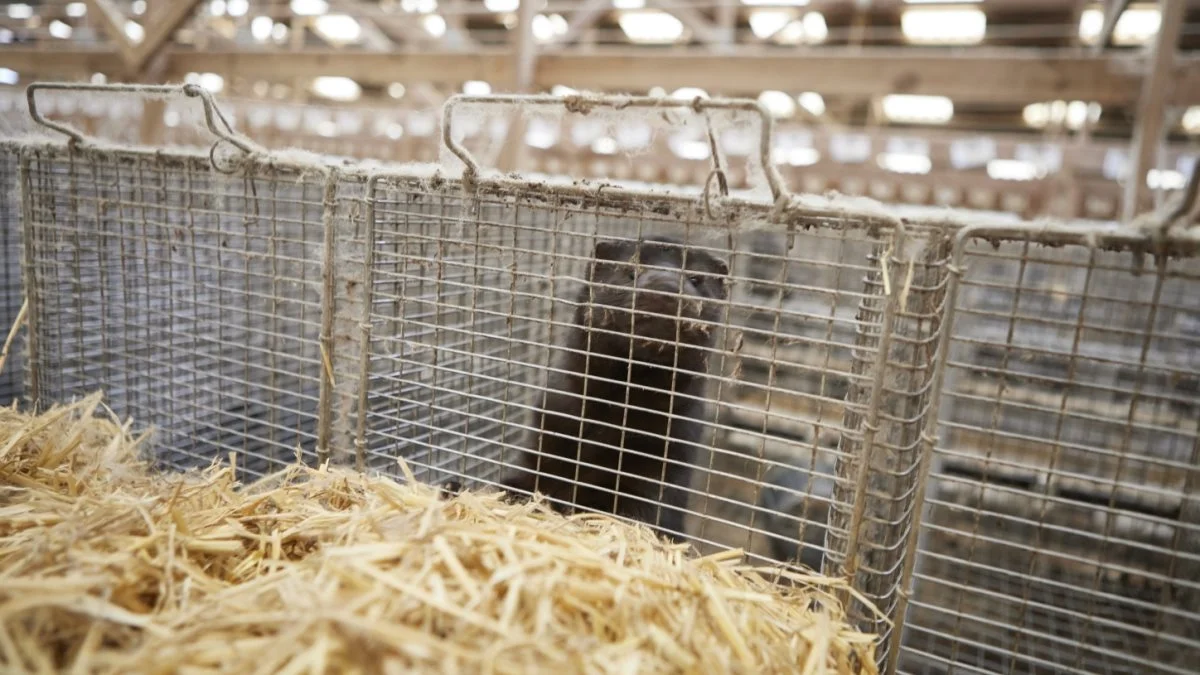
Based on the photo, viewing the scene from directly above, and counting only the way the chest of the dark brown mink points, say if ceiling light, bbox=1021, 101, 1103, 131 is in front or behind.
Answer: behind

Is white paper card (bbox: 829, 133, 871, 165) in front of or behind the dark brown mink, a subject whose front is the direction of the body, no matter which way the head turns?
behind

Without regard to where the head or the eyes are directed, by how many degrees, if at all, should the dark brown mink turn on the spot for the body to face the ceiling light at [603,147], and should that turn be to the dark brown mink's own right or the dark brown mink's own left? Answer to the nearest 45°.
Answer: approximately 180°

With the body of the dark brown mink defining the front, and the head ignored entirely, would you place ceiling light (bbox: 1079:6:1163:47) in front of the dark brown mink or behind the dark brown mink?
behind

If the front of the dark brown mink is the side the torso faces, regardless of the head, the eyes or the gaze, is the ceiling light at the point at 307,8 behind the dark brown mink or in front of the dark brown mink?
behind

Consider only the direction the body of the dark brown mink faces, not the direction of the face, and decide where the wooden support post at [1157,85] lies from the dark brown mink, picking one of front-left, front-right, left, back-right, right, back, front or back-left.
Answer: back-left

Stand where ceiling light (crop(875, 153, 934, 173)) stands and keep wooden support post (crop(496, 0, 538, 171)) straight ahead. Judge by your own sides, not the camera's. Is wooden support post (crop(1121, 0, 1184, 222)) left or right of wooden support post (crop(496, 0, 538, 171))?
left

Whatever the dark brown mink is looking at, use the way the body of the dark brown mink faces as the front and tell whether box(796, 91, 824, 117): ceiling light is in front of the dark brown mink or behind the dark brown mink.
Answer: behind

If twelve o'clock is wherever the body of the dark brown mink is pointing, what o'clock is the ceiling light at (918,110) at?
The ceiling light is roughly at 7 o'clock from the dark brown mink.

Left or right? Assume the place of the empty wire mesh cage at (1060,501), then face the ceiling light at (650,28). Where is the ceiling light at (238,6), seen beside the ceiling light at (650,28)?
left

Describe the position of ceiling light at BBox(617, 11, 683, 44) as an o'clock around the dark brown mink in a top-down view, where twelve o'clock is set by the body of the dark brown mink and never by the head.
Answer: The ceiling light is roughly at 6 o'clock from the dark brown mink.

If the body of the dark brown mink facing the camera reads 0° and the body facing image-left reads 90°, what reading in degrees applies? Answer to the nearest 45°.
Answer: approximately 0°

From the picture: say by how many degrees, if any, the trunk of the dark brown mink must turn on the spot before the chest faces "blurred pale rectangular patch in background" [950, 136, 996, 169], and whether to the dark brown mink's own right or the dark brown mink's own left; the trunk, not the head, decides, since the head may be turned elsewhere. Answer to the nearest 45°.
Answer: approximately 135° to the dark brown mink's own left
